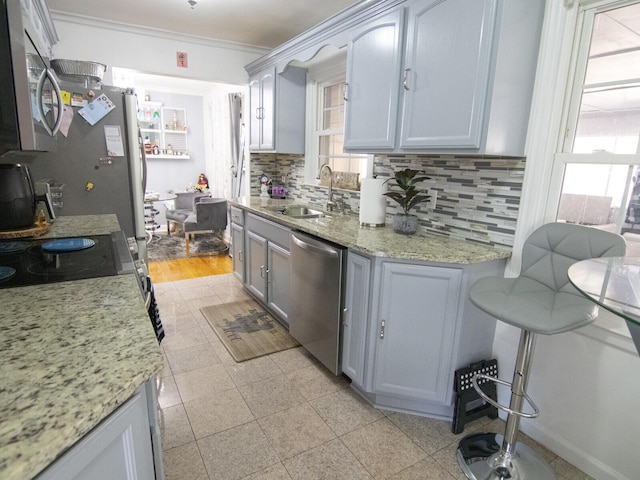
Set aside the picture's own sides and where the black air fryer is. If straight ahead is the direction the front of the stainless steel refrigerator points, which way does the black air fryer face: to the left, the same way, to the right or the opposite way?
the same way

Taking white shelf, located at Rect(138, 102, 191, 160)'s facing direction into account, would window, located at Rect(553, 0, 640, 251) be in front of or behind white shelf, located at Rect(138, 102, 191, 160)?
in front

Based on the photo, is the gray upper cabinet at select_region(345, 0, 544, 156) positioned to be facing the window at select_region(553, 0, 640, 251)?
no

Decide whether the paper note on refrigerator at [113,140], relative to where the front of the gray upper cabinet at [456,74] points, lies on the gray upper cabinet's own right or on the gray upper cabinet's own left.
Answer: on the gray upper cabinet's own right

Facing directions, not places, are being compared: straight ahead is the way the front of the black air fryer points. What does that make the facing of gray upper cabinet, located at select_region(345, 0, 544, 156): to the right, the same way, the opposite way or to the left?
the opposite way

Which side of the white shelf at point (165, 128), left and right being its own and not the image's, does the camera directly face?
front

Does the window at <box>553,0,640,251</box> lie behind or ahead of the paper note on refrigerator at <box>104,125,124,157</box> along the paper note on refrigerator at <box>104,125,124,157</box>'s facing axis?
ahead

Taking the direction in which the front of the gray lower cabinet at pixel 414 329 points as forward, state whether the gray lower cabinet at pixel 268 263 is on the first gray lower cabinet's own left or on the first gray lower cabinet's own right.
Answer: on the first gray lower cabinet's own right

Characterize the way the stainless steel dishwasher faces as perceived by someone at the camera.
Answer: facing the viewer and to the left of the viewer

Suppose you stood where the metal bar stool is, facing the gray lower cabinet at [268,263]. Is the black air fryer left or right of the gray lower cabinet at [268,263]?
left

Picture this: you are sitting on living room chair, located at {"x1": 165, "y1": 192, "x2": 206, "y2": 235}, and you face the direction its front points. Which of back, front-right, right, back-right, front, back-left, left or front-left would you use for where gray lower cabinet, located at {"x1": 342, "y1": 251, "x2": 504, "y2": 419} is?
front-left

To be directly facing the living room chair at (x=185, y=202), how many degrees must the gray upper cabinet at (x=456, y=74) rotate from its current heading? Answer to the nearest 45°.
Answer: approximately 90° to its right

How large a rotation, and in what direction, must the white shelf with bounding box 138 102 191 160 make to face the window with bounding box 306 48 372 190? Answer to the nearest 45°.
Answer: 0° — it already faces it

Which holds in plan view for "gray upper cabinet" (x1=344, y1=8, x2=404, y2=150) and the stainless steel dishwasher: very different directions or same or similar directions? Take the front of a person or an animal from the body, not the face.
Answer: same or similar directions

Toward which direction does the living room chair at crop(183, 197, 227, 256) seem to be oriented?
to the viewer's left
